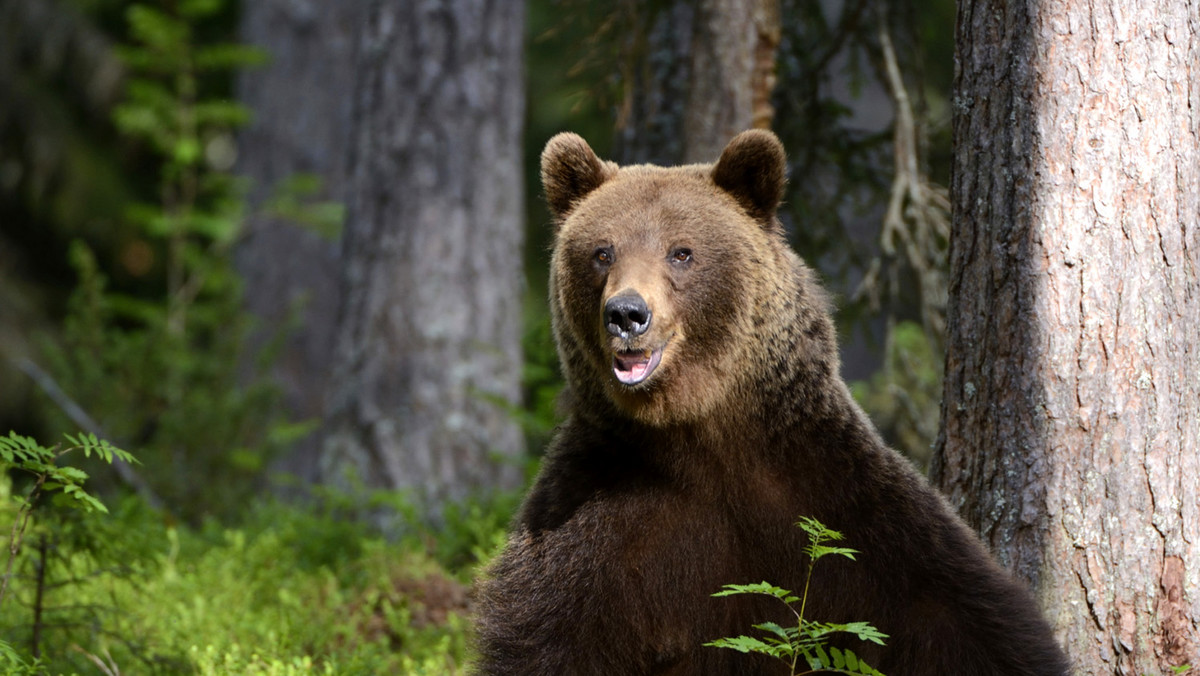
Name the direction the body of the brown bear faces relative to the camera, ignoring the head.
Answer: toward the camera

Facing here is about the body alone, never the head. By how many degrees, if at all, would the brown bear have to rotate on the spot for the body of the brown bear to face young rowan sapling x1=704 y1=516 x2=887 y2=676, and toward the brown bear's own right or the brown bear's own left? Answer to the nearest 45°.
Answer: approximately 45° to the brown bear's own left

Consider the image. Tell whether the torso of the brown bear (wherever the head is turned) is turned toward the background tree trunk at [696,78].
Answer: no

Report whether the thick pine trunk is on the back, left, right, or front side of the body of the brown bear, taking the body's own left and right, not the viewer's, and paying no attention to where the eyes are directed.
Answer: left

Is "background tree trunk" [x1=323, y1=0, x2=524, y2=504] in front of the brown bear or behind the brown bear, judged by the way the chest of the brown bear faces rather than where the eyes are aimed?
behind

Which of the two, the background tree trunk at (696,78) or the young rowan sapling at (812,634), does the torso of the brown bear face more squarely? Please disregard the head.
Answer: the young rowan sapling
